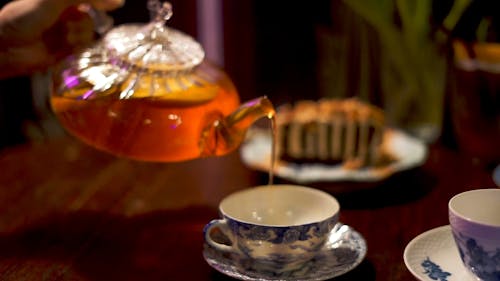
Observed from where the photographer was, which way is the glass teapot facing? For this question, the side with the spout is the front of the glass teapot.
facing the viewer and to the right of the viewer
